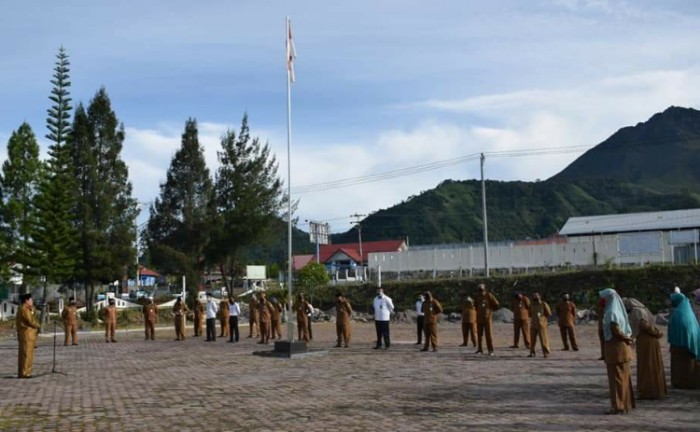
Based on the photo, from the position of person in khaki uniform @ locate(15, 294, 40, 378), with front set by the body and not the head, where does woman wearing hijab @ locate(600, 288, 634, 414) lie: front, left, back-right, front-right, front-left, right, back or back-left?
front-right

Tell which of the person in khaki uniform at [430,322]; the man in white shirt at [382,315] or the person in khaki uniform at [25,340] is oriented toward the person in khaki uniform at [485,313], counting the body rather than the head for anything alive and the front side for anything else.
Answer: the person in khaki uniform at [25,340]

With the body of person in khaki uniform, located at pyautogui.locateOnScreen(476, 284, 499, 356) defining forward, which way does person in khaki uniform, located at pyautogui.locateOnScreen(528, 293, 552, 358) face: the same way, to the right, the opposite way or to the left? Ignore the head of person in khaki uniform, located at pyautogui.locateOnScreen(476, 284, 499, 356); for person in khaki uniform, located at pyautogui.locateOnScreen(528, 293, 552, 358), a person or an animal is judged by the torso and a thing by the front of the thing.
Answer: the same way

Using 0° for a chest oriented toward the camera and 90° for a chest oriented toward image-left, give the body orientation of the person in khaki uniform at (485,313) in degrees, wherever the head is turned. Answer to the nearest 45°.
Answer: approximately 45°

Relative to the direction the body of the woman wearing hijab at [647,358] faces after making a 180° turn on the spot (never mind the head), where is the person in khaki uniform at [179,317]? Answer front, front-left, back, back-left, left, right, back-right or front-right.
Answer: back-left

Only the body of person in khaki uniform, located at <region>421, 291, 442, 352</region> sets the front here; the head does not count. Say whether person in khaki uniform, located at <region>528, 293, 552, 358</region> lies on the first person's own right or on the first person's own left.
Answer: on the first person's own left

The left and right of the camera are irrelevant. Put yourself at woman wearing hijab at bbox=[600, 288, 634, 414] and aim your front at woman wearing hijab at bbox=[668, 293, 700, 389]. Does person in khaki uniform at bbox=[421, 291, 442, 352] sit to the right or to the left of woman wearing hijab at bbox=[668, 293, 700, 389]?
left

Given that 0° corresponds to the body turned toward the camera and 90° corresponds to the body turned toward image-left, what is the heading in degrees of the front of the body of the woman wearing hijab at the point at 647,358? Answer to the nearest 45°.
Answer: approximately 90°

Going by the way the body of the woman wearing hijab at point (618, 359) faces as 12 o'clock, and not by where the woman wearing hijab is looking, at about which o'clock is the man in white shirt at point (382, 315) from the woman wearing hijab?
The man in white shirt is roughly at 2 o'clock from the woman wearing hijab.

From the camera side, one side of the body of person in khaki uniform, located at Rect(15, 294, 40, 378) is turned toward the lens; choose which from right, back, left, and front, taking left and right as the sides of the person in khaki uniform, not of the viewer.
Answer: right

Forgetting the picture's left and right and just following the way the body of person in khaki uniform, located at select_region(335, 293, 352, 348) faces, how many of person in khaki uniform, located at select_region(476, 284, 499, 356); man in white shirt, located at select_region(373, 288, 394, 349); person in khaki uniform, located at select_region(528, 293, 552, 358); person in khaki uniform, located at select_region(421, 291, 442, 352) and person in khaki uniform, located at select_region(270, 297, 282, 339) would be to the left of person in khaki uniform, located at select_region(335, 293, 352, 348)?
4

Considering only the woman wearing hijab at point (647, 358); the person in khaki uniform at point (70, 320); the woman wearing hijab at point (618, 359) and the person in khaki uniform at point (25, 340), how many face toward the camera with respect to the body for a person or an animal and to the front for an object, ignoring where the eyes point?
1

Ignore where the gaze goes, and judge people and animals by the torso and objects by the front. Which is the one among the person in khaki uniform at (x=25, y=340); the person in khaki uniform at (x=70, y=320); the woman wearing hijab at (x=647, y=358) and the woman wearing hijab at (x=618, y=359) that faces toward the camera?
the person in khaki uniform at (x=70, y=320)
